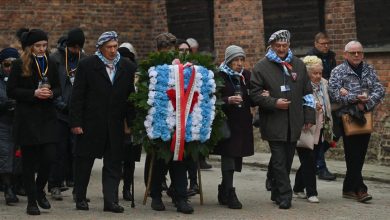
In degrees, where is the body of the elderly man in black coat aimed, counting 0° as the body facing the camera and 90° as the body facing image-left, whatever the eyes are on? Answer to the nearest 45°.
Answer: approximately 315°

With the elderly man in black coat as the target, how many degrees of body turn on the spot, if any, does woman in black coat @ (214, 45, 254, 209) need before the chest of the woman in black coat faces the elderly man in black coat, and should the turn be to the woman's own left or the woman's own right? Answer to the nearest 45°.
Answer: approximately 135° to the woman's own right

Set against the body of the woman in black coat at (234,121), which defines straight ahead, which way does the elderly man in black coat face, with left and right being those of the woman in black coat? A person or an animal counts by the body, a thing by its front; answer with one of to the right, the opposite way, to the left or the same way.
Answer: the same way

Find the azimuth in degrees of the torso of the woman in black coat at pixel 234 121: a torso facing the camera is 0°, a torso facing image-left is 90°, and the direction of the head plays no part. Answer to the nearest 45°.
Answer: approximately 315°

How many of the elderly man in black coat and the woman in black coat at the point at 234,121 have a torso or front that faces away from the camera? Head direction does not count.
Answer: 0

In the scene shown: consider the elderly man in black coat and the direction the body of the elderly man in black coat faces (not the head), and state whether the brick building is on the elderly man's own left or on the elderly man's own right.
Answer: on the elderly man's own left

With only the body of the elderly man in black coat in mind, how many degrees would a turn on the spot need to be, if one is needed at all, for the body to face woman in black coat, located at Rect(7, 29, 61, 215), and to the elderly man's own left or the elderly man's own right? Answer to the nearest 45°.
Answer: approximately 135° to the elderly man's own right

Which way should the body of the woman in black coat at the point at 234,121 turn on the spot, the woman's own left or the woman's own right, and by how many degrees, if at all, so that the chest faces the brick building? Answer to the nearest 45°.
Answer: approximately 135° to the woman's own left

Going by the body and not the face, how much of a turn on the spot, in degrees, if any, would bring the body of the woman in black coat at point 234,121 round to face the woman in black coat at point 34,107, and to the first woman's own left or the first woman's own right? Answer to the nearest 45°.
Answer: approximately 135° to the first woman's own right

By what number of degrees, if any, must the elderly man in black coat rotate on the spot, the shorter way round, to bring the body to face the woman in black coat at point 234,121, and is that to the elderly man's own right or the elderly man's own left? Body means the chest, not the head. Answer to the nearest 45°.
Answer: approximately 45° to the elderly man's own left
